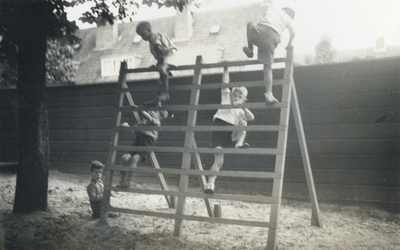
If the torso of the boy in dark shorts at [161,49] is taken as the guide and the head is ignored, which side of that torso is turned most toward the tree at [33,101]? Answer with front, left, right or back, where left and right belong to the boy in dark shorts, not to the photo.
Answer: front

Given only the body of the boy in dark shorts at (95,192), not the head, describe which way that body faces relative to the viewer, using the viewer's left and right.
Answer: facing the viewer and to the right of the viewer

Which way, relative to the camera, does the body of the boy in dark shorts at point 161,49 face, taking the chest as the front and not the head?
to the viewer's left

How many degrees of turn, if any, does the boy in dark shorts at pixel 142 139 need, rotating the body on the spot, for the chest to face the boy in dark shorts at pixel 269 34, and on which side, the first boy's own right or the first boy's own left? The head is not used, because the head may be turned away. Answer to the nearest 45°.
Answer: approximately 90° to the first boy's own left

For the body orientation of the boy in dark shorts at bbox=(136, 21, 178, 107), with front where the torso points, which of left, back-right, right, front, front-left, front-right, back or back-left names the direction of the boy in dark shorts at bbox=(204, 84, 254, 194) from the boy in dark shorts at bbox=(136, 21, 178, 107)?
back
